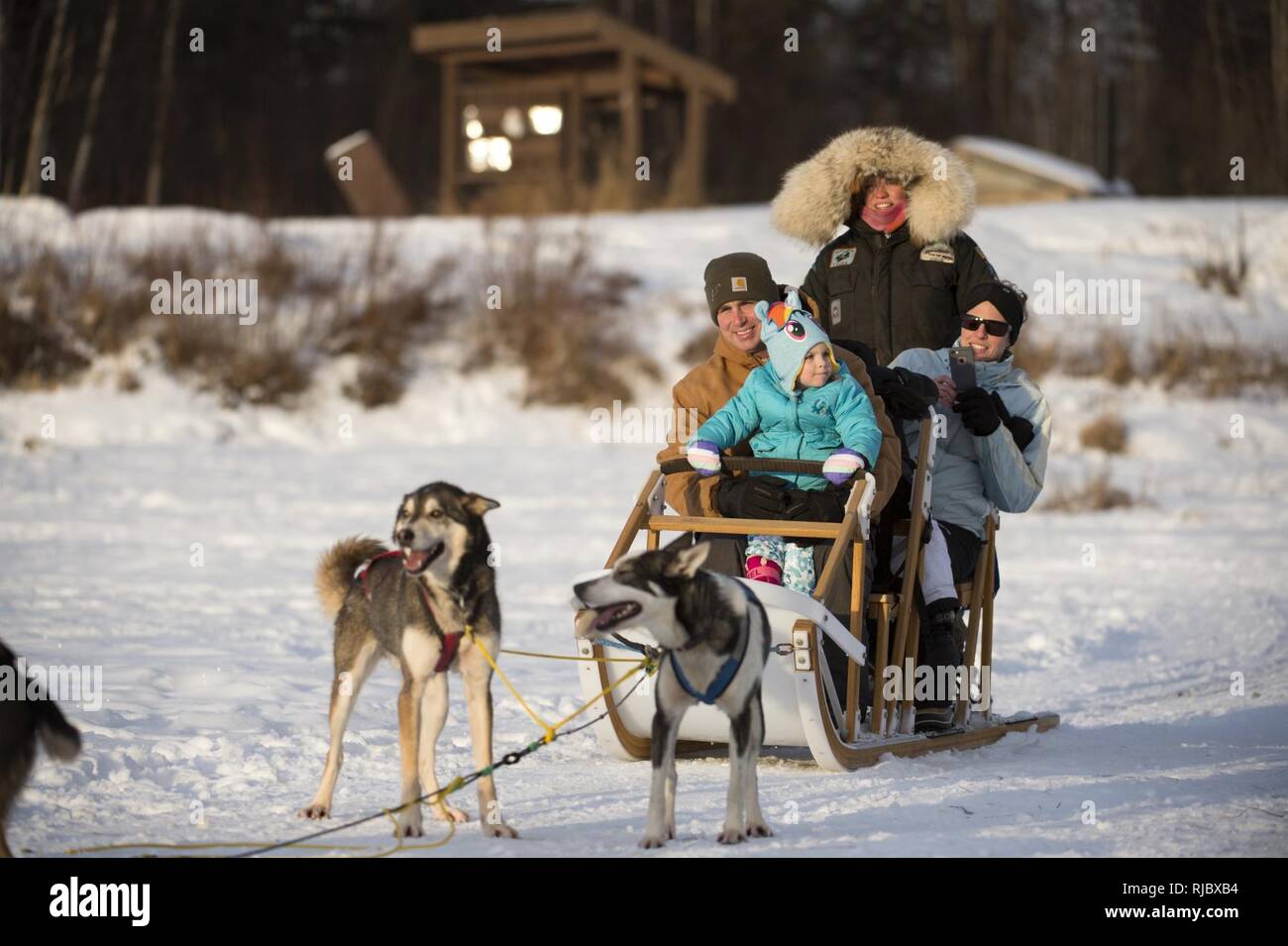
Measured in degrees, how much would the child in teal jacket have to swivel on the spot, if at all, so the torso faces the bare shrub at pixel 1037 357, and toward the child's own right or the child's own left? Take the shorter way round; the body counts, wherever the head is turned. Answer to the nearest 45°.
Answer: approximately 180°

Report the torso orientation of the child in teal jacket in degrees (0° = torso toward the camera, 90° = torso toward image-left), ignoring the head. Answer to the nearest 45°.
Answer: approximately 0°
